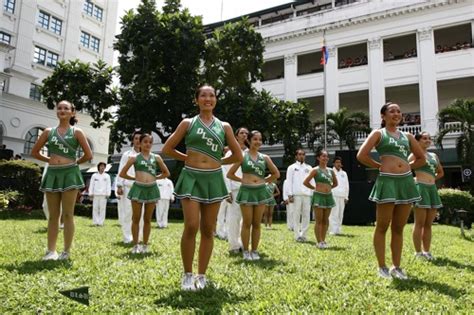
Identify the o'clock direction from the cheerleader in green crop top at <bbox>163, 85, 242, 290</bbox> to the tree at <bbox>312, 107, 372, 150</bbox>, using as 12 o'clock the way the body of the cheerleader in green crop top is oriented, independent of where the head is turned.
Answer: The tree is roughly at 7 o'clock from the cheerleader in green crop top.

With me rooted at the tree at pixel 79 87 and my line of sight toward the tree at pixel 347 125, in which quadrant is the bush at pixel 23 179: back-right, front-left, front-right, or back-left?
back-right

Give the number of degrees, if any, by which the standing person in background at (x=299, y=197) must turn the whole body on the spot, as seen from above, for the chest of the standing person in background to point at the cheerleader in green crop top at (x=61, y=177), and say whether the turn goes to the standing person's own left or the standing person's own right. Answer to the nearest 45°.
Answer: approximately 45° to the standing person's own right

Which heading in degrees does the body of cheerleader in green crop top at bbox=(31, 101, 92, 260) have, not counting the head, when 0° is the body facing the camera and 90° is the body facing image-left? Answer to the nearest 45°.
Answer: approximately 45°

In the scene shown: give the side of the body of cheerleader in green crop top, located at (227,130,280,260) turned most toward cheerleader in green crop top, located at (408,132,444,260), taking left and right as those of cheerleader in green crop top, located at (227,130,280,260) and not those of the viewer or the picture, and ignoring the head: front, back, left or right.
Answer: left
